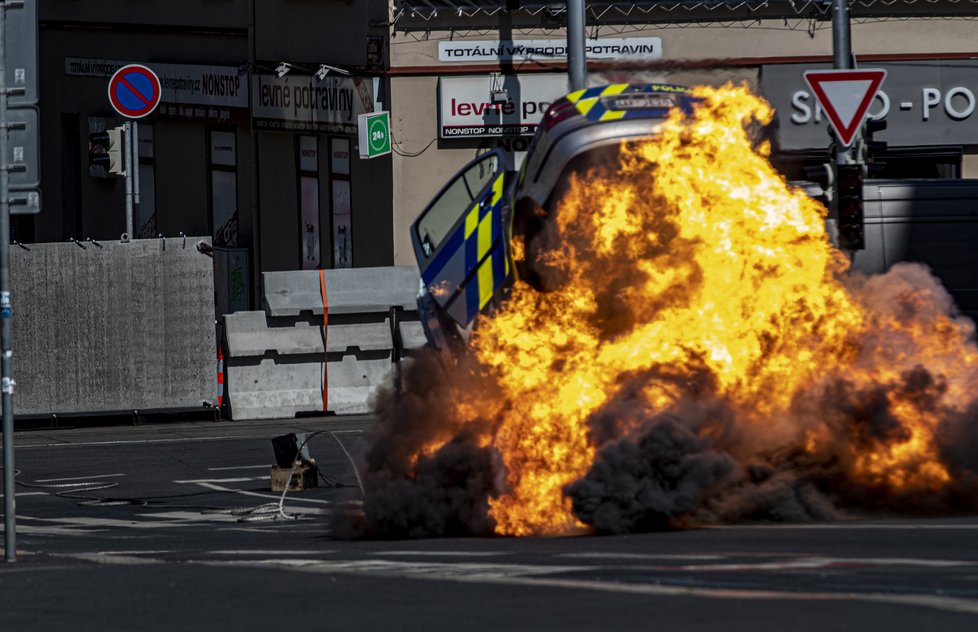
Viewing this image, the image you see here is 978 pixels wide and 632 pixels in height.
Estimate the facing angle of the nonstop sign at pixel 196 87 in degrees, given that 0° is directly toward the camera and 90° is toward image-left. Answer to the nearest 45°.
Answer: approximately 0°

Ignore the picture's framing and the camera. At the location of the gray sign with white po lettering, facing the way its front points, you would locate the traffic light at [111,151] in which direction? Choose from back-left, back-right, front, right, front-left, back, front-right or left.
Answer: front-right

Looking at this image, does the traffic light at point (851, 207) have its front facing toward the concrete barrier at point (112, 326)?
no

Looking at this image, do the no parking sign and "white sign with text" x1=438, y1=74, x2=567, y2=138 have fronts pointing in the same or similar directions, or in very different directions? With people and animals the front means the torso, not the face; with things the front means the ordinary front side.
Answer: same or similar directions

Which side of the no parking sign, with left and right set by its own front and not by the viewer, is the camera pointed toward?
front

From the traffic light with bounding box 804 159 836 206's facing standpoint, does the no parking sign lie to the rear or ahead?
ahead

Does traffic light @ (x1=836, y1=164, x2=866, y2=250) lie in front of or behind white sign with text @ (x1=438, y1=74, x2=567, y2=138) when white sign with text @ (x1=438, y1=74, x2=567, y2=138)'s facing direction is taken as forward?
in front

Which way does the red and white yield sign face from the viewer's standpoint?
toward the camera

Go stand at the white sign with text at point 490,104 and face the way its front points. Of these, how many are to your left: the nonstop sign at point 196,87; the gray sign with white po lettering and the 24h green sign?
1
